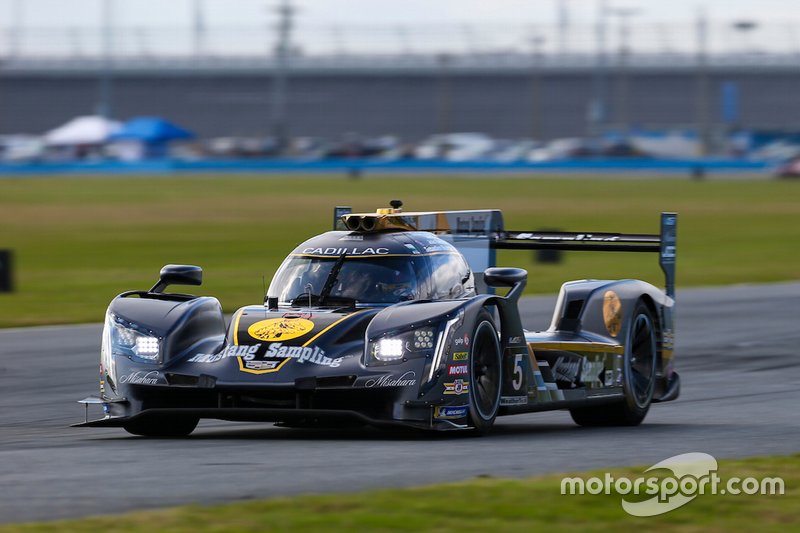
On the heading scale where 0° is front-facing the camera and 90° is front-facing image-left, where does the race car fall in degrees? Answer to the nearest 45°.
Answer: approximately 45°
